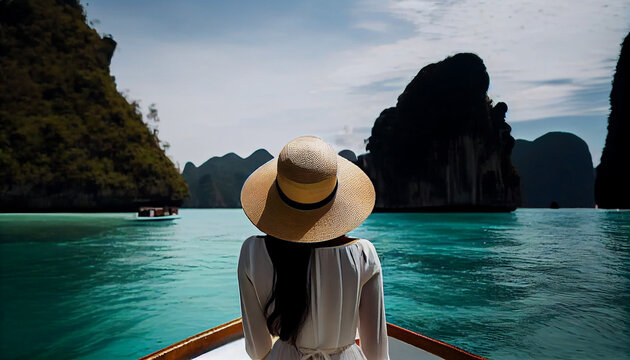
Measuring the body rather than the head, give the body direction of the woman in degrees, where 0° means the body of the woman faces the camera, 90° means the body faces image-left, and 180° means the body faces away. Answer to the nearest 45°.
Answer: approximately 180°

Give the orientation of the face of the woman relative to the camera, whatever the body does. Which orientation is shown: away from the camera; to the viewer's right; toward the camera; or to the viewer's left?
away from the camera
